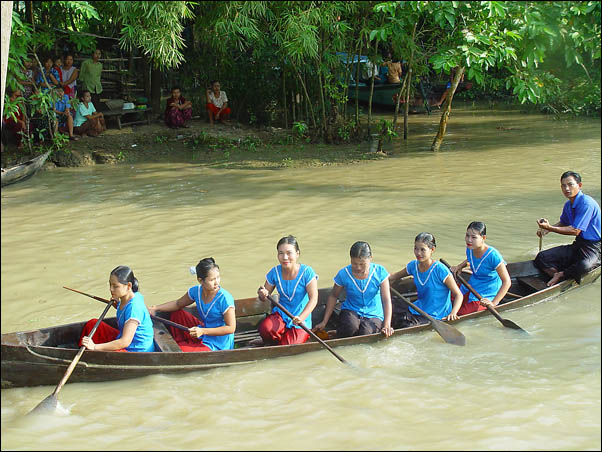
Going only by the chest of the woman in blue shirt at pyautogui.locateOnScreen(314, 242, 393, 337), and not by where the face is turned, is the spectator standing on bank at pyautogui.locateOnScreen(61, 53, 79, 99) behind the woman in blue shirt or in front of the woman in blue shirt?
behind

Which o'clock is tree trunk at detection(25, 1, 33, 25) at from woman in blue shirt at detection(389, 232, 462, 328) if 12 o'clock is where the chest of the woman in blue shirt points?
The tree trunk is roughly at 3 o'clock from the woman in blue shirt.

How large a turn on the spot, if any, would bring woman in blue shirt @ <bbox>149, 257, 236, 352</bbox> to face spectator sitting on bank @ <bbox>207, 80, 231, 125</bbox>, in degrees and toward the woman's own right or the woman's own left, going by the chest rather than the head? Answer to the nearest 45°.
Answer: approximately 135° to the woman's own right

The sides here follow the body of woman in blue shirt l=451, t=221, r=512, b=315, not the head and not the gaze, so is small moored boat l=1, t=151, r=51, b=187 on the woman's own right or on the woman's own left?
on the woman's own right

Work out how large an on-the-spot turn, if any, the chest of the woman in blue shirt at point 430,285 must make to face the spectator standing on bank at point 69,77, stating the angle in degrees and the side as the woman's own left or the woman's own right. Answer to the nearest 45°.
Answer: approximately 90° to the woman's own right

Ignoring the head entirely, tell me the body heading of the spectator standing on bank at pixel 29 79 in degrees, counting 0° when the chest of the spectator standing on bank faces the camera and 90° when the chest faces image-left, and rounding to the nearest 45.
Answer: approximately 0°

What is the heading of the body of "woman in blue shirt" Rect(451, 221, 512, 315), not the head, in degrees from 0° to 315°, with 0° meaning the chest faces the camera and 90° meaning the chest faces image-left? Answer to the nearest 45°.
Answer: approximately 45°
